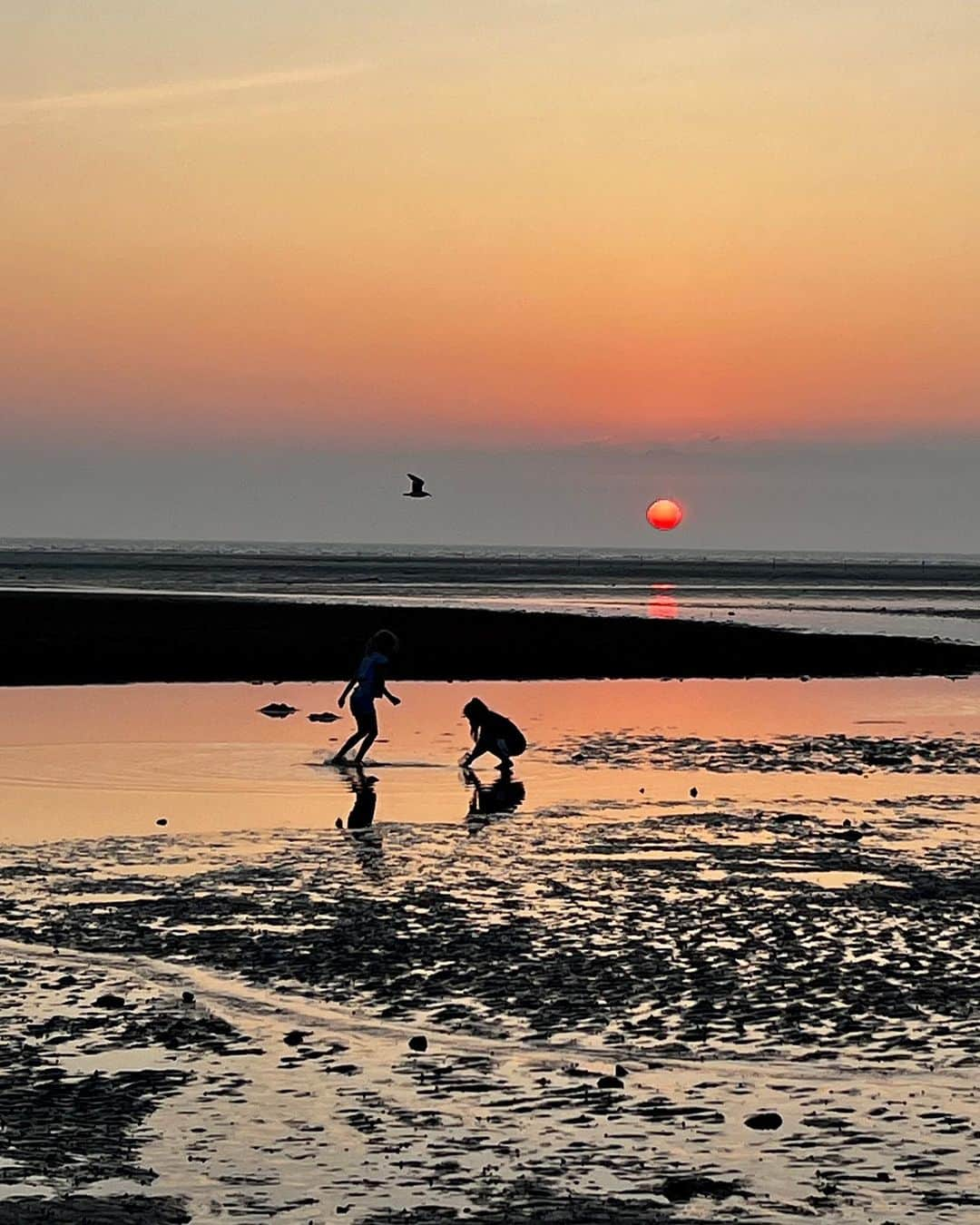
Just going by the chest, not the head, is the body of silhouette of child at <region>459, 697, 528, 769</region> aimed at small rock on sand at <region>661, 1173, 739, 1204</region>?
no

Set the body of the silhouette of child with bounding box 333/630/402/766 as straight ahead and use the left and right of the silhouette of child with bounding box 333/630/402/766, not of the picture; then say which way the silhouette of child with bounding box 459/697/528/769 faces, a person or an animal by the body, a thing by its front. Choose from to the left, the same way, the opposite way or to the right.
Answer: the opposite way

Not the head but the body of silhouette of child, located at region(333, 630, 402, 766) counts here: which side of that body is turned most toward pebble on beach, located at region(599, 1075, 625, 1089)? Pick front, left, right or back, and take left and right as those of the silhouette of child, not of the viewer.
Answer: right

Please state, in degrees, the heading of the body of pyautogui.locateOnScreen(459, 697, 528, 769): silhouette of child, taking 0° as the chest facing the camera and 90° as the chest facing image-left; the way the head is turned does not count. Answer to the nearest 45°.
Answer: approximately 90°

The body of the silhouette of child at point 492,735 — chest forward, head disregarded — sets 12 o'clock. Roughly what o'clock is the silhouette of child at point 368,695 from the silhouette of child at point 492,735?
the silhouette of child at point 368,695 is roughly at 1 o'clock from the silhouette of child at point 492,735.

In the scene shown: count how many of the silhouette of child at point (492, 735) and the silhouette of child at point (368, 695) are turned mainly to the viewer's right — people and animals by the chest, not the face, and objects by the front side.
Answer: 1

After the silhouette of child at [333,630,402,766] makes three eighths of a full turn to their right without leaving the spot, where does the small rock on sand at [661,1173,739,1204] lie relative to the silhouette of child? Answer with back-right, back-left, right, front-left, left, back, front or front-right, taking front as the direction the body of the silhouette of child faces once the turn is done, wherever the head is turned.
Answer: front-left

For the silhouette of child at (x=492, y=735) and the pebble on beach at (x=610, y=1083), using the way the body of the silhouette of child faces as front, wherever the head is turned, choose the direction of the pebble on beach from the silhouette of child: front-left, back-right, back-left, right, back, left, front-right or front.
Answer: left

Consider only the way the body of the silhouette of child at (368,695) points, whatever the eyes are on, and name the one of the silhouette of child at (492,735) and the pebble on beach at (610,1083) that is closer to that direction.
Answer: the silhouette of child

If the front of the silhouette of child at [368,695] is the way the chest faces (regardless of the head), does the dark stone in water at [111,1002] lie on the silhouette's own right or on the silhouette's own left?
on the silhouette's own right

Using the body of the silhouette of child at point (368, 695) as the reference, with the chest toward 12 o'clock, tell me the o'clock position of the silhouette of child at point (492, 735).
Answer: the silhouette of child at point (492, 735) is roughly at 1 o'clock from the silhouette of child at point (368, 695).

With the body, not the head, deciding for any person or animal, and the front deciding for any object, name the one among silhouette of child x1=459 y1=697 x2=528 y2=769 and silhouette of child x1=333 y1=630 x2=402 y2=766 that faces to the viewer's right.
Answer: silhouette of child x1=333 y1=630 x2=402 y2=766

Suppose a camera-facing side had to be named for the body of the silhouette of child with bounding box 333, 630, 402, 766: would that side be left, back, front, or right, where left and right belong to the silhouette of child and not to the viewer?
right

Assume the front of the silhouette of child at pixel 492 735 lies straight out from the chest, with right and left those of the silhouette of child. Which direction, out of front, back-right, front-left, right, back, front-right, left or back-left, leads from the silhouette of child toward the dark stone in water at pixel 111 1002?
left

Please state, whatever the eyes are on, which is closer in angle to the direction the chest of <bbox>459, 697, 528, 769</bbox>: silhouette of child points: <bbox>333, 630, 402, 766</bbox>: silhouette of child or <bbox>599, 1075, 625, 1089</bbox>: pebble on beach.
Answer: the silhouette of child
